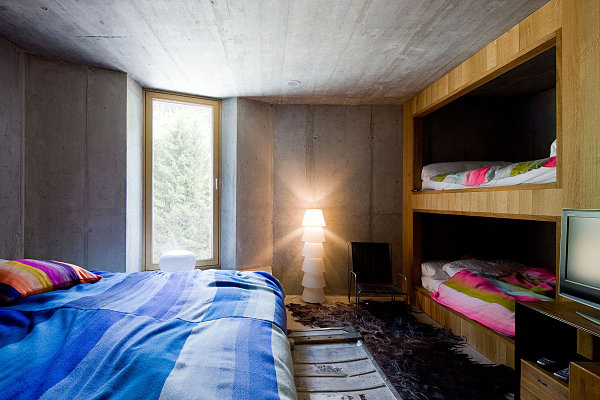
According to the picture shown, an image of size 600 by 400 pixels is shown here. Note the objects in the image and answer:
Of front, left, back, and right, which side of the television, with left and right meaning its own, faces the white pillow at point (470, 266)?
right

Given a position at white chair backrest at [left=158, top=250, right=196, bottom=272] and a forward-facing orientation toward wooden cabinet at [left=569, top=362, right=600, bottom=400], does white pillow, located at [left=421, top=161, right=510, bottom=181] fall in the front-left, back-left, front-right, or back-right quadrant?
front-left

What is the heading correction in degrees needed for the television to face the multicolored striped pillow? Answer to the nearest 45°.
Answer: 0° — it already faces it

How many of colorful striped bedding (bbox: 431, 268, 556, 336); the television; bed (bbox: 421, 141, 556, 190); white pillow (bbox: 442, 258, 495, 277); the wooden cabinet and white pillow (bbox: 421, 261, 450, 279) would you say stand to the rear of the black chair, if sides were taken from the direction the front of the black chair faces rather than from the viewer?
0

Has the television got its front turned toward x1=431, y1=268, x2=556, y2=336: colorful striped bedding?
no

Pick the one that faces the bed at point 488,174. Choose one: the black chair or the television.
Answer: the black chair

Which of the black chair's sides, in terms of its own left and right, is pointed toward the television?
front

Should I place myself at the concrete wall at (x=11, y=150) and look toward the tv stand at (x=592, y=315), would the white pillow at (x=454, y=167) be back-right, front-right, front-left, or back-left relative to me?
front-left

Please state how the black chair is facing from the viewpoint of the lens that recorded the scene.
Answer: facing the viewer and to the right of the viewer

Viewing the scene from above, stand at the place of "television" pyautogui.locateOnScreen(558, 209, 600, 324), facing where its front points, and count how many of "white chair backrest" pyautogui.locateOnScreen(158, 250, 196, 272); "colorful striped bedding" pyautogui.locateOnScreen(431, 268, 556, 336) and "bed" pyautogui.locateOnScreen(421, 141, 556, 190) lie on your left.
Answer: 0

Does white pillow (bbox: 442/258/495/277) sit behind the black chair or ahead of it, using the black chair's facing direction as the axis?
ahead

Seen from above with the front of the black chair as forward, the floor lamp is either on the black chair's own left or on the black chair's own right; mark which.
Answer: on the black chair's own right

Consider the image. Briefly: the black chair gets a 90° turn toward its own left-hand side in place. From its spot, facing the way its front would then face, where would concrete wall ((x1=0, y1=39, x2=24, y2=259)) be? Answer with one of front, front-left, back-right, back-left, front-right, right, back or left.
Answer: back
